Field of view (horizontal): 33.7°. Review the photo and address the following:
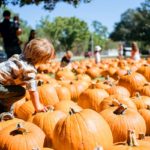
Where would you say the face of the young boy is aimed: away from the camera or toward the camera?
away from the camera

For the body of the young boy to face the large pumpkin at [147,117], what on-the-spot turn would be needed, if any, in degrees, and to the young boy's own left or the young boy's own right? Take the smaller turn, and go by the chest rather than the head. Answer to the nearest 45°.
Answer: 0° — they already face it

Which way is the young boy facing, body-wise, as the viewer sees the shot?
to the viewer's right

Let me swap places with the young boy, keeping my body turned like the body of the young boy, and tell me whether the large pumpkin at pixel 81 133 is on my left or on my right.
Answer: on my right

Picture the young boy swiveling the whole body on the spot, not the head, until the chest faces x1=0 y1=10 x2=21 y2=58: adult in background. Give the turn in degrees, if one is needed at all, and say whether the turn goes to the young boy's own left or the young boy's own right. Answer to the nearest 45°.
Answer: approximately 90° to the young boy's own left

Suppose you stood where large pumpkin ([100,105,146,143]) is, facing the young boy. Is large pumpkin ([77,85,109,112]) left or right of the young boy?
right

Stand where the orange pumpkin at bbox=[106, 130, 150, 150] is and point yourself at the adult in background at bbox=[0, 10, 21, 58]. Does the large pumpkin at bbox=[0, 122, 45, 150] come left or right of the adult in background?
left

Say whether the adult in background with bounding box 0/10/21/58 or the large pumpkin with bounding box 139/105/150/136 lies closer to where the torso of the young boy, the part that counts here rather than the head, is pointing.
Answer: the large pumpkin
